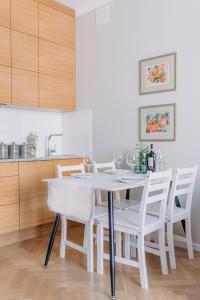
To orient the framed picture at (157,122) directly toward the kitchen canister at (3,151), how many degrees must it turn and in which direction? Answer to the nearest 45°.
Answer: approximately 45° to its right

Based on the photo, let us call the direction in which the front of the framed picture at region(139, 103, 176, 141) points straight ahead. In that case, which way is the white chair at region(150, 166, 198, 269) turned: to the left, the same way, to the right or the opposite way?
to the right

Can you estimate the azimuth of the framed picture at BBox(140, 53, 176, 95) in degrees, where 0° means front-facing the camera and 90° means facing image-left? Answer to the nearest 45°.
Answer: approximately 45°

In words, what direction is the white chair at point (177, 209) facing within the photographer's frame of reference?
facing away from the viewer and to the left of the viewer

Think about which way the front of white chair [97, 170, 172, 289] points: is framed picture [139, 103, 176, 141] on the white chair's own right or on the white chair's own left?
on the white chair's own right

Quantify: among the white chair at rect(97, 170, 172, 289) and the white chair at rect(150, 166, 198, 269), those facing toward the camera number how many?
0

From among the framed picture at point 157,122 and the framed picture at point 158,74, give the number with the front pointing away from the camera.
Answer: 0

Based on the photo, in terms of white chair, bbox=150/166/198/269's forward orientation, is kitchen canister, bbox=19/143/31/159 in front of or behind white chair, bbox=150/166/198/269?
in front
